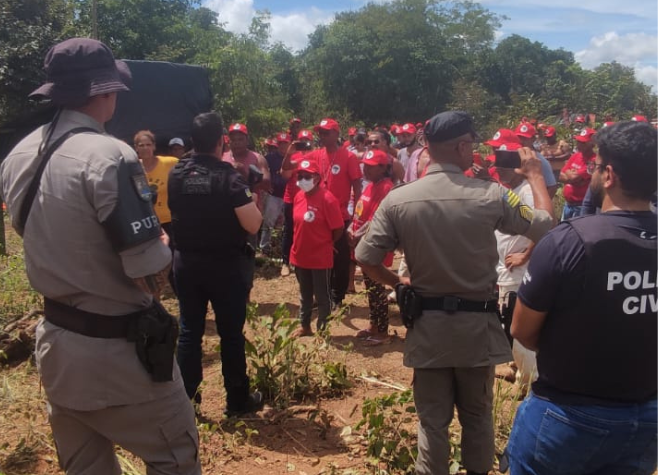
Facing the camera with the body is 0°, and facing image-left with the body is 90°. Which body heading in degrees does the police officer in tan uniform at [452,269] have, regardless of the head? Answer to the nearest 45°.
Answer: approximately 180°

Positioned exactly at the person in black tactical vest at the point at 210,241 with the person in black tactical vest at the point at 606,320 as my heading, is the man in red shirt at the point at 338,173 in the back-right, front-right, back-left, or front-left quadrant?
back-left

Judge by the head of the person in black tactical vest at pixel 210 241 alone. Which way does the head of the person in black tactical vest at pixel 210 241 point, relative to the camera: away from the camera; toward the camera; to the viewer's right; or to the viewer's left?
away from the camera

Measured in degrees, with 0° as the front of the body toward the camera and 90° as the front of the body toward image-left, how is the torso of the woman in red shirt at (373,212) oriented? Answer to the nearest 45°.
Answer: approximately 45°

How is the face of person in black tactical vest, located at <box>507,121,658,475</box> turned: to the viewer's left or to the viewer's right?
to the viewer's left

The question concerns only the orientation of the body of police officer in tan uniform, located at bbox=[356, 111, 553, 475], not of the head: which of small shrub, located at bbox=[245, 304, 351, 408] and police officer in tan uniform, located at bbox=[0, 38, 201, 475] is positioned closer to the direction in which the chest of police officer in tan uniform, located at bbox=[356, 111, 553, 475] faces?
the small shrub

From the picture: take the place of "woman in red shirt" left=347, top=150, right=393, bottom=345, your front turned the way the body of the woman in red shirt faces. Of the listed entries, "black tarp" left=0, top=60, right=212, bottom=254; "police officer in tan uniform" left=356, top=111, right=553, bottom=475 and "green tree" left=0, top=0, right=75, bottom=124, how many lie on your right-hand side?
2

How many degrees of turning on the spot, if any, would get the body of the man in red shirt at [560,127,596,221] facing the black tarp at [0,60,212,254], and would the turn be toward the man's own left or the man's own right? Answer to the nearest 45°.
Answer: approximately 45° to the man's own right
